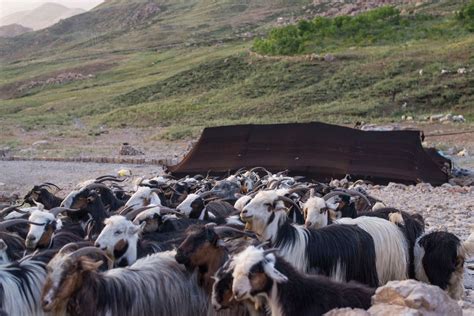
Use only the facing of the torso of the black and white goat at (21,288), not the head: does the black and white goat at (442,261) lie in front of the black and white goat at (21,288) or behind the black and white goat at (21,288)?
behind

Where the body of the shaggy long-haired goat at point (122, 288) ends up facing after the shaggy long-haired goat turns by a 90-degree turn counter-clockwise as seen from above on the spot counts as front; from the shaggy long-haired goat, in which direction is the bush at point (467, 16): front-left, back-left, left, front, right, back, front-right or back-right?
back-left

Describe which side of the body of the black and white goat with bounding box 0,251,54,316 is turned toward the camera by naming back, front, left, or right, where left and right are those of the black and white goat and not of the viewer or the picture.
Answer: left

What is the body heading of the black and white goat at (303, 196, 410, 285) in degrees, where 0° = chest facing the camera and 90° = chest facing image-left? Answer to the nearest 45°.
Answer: approximately 90°

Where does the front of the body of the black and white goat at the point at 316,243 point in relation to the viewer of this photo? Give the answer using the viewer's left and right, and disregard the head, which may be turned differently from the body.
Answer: facing to the left of the viewer

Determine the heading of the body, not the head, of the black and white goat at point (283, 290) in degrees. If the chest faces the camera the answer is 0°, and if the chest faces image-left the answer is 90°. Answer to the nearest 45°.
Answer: approximately 90°

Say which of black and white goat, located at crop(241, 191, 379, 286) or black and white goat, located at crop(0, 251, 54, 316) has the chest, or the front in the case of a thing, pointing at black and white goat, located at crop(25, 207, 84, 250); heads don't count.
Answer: black and white goat, located at crop(241, 191, 379, 286)

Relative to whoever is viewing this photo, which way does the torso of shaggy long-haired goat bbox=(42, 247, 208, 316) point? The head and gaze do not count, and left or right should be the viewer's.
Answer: facing to the left of the viewer

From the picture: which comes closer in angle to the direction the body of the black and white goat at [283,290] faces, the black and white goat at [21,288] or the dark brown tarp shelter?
the black and white goat

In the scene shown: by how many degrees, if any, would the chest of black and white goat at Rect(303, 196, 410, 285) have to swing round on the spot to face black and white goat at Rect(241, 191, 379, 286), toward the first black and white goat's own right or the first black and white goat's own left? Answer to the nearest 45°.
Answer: approximately 45° to the first black and white goat's own left
